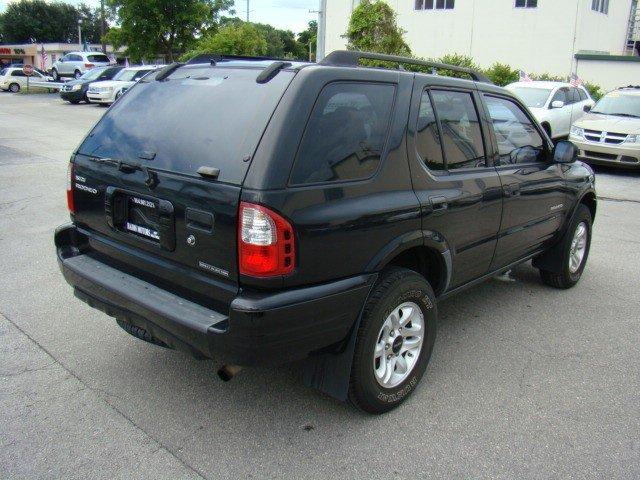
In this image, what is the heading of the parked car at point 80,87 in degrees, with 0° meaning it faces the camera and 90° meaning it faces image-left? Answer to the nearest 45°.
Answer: approximately 45°

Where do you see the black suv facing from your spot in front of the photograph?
facing away from the viewer and to the right of the viewer

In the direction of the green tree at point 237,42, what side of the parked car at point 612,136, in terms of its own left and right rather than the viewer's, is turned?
right

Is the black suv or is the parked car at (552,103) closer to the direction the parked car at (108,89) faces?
the black suv

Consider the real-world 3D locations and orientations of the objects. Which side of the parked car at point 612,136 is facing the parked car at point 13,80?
right

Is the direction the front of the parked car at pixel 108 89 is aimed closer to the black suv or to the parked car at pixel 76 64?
the black suv

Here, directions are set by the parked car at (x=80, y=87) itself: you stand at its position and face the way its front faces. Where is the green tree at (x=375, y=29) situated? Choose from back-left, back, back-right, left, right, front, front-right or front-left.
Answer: left

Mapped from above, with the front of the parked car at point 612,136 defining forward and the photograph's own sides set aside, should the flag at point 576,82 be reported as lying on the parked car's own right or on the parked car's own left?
on the parked car's own right
